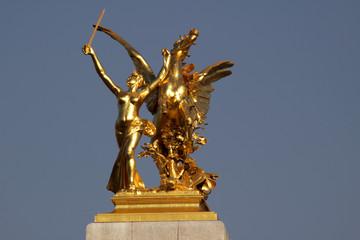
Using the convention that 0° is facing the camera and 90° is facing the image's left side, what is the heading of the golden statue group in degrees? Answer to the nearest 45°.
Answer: approximately 0°
